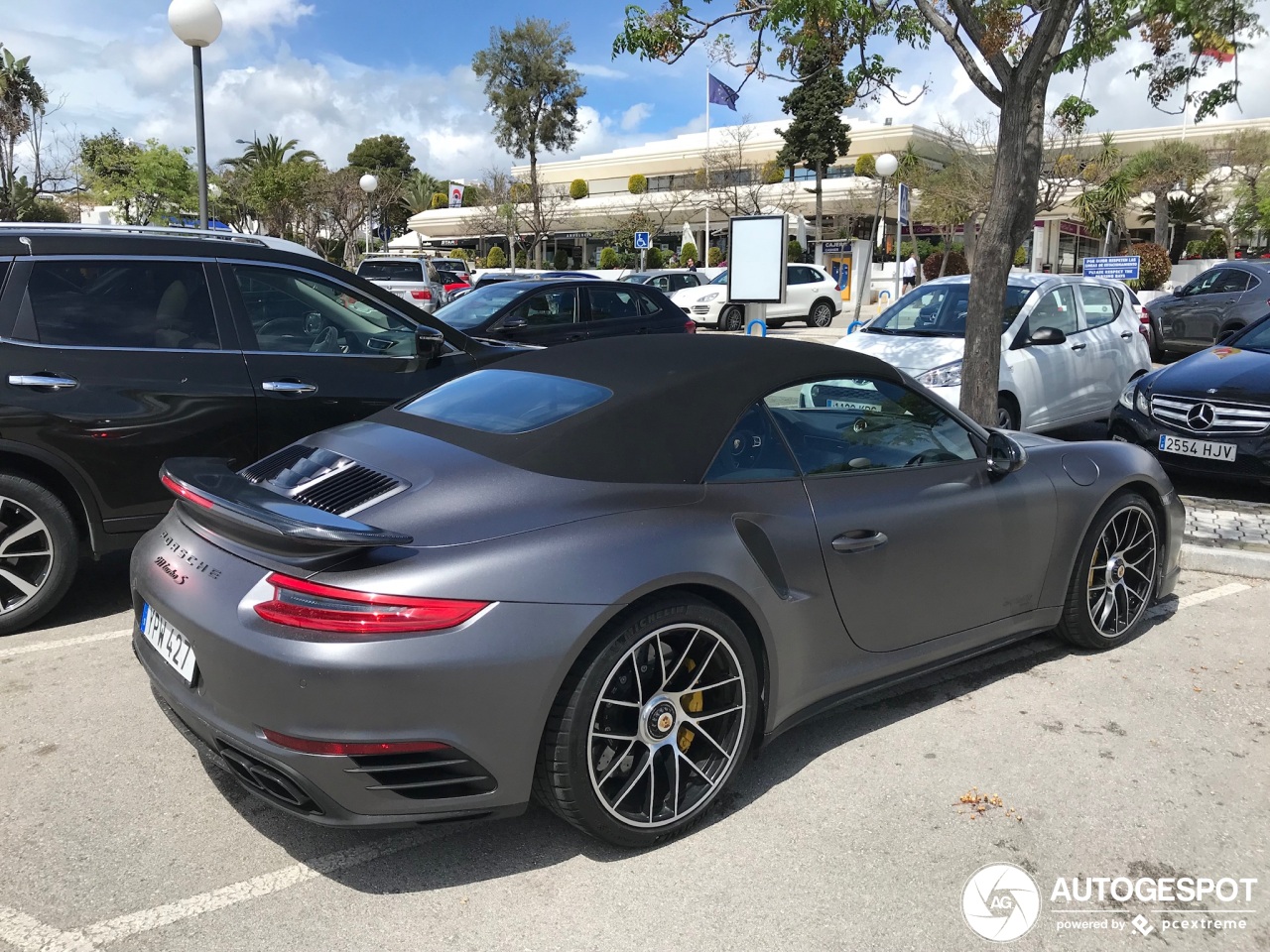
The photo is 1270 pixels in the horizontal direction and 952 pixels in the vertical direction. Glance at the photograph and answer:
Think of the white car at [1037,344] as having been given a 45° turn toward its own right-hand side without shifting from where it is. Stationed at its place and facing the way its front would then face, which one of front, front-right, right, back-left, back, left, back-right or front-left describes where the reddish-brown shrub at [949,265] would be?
right

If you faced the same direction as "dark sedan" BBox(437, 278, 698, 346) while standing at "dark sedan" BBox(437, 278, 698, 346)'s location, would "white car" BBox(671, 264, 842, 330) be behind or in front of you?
behind

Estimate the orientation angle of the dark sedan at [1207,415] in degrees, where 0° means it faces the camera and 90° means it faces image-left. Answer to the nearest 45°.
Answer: approximately 45°

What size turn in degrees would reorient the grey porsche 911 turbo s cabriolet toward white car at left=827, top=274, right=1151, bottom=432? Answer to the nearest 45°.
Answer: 0° — it already faces it

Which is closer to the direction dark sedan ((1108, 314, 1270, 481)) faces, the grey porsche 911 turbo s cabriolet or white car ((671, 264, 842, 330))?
the grey porsche 911 turbo s cabriolet

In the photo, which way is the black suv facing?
to the viewer's right

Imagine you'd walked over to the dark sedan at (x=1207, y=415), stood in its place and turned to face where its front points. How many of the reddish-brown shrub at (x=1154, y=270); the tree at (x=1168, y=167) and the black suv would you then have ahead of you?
1

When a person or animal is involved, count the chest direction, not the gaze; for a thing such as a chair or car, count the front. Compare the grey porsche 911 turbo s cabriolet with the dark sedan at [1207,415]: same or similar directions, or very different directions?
very different directions

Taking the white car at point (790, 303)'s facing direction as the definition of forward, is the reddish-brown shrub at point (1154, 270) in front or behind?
behind

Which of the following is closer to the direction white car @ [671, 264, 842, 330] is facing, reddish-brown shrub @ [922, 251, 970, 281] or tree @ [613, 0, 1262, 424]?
the tree

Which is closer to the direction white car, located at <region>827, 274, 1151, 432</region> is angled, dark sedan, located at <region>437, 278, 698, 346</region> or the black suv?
the black suv

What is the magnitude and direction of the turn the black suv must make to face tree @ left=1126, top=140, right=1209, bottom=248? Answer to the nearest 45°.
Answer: approximately 45° to its left

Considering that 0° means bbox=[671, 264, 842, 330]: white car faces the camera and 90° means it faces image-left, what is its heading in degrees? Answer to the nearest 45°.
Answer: approximately 45°

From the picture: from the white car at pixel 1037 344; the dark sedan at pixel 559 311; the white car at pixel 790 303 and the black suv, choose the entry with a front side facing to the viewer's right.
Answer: the black suv

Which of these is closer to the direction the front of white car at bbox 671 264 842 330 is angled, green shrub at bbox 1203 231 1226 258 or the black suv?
the black suv
